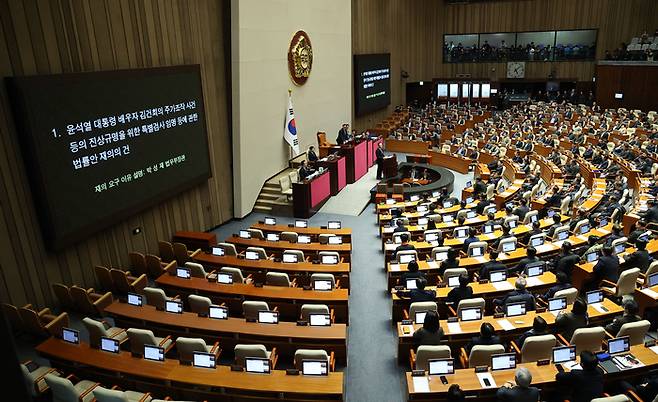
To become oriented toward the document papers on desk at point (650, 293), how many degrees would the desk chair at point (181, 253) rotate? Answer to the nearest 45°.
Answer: approximately 90° to its right

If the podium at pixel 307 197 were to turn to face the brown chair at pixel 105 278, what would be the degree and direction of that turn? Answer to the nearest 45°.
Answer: approximately 90° to its right

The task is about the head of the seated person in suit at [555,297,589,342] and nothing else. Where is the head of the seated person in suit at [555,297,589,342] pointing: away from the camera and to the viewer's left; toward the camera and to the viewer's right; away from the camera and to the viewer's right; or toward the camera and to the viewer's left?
away from the camera and to the viewer's left

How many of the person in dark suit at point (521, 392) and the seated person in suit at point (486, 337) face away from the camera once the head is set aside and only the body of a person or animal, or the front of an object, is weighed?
2

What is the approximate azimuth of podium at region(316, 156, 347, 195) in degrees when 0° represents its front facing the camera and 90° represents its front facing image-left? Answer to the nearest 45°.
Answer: approximately 315°

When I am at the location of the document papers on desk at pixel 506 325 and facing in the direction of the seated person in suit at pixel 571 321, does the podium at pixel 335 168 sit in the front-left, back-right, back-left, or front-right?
back-left

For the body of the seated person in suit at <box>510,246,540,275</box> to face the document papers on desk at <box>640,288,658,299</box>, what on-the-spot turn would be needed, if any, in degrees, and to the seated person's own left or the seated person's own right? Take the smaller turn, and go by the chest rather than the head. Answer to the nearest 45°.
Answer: approximately 135° to the seated person's own right

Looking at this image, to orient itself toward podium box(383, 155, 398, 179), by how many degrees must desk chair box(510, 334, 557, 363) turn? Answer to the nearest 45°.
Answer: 0° — it already faces it

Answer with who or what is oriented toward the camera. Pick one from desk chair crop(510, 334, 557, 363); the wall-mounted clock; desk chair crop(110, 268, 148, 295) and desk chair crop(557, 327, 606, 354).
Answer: the wall-mounted clock

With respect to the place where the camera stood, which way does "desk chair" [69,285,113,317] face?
facing away from the viewer and to the right of the viewer

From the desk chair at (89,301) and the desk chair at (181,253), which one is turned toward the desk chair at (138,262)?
the desk chair at (89,301)

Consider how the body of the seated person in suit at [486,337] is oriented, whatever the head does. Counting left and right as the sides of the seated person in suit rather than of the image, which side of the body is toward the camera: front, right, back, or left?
back

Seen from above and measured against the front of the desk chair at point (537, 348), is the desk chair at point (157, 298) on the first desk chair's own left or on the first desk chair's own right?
on the first desk chair's own left

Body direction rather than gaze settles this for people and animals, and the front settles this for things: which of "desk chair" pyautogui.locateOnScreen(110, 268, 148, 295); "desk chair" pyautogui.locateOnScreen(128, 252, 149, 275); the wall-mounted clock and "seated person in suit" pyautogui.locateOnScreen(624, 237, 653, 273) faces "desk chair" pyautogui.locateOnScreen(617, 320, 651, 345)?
the wall-mounted clock

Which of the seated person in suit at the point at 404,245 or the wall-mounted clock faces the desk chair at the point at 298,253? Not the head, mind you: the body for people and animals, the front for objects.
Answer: the wall-mounted clock

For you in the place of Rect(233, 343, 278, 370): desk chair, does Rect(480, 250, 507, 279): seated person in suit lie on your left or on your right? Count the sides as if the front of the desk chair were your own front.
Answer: on your right

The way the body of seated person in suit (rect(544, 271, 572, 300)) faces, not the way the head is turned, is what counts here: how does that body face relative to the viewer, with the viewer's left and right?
facing away from the viewer and to the left of the viewer
